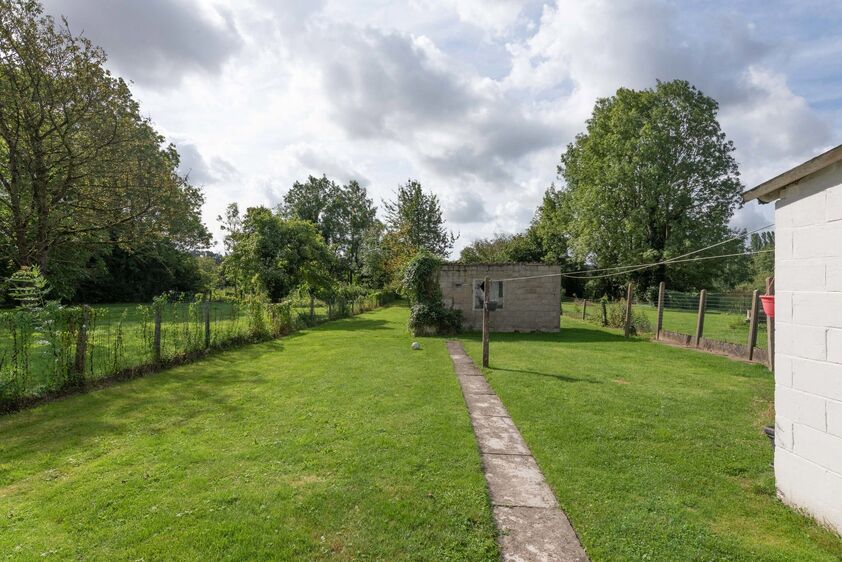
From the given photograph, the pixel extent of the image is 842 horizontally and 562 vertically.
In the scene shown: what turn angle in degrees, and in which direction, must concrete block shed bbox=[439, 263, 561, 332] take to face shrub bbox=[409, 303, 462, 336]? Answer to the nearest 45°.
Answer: approximately 45° to its right

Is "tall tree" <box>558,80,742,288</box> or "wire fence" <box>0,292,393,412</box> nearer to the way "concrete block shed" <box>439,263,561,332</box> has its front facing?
the wire fence

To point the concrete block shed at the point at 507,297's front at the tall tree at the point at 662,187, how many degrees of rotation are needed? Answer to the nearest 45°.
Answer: approximately 135° to its left

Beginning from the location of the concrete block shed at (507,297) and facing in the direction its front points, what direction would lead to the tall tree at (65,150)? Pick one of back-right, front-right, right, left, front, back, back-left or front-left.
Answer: front-right

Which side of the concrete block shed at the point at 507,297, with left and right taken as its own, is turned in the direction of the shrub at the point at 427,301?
right

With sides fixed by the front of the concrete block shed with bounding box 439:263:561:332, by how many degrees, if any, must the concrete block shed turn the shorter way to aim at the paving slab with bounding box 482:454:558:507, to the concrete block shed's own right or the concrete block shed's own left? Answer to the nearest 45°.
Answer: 0° — it already faces it

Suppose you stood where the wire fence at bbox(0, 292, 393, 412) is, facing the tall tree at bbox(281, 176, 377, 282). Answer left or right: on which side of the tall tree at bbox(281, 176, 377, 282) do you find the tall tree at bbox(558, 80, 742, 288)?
right

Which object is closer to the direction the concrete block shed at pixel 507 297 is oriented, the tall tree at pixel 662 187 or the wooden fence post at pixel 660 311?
the wooden fence post

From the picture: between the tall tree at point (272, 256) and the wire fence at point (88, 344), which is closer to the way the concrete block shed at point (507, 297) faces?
the wire fence

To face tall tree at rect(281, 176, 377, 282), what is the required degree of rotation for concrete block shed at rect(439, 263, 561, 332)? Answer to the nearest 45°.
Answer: approximately 135° to its right

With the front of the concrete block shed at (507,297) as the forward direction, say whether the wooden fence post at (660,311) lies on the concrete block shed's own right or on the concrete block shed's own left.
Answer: on the concrete block shed's own left
